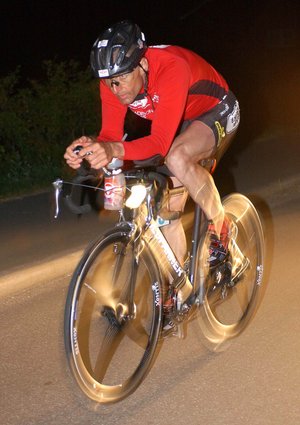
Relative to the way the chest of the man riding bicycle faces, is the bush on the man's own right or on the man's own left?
on the man's own right

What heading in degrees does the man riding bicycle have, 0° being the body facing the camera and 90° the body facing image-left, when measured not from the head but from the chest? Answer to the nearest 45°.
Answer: approximately 45°

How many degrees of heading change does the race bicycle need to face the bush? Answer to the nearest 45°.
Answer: approximately 135° to its right
